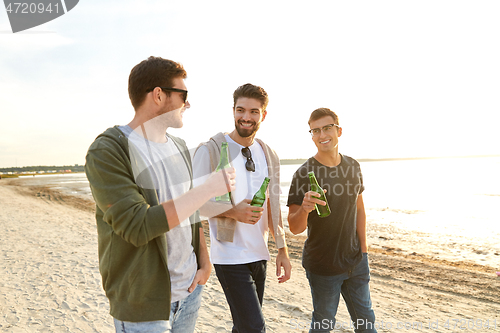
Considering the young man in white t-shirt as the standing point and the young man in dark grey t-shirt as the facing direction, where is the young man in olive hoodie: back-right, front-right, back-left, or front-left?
back-right

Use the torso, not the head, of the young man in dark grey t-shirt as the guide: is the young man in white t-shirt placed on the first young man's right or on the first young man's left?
on the first young man's right

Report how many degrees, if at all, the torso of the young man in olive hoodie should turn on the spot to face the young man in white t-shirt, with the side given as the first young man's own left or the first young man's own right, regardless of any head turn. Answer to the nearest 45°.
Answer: approximately 90° to the first young man's own left

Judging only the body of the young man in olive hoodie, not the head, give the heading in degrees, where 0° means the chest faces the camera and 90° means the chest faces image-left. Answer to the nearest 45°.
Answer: approximately 315°

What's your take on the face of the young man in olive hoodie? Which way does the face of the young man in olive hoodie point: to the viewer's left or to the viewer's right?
to the viewer's right

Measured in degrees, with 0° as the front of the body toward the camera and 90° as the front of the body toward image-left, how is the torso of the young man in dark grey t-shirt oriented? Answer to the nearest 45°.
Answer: approximately 0°

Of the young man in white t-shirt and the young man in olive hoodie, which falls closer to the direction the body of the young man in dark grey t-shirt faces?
the young man in olive hoodie

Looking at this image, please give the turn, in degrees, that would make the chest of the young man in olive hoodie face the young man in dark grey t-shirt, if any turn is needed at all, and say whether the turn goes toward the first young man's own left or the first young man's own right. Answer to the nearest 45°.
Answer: approximately 90° to the first young man's own left
